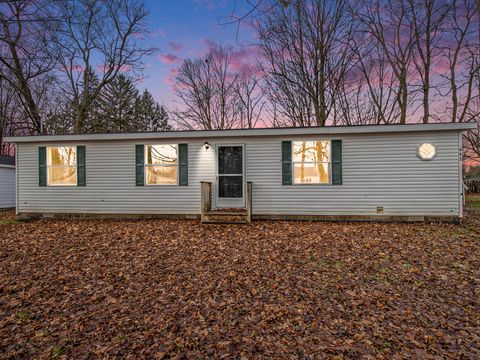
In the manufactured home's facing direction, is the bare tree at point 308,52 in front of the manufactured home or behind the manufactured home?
behind

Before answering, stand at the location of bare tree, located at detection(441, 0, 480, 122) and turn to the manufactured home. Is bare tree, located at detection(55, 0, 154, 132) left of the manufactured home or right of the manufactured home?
right

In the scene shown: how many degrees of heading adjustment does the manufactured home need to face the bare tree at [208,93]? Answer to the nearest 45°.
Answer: approximately 180°

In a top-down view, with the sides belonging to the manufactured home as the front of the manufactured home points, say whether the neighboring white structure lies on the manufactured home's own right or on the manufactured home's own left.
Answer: on the manufactured home's own right

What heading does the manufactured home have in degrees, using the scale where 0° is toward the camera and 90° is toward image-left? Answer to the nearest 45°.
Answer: approximately 0°

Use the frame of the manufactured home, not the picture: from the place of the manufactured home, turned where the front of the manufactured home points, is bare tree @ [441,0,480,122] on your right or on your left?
on your left

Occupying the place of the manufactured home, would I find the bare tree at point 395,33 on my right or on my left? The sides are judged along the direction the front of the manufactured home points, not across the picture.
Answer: on my left

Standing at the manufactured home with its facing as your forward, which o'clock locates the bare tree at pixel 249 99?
The bare tree is roughly at 6 o'clock from the manufactured home.

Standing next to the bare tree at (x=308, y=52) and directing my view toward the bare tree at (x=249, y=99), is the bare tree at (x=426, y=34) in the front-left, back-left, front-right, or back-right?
back-right

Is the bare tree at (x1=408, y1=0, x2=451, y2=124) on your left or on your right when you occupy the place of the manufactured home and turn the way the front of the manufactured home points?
on your left
